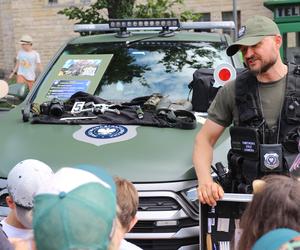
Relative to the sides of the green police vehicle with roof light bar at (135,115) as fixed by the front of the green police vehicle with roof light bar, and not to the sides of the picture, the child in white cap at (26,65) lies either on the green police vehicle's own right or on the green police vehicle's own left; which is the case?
on the green police vehicle's own right

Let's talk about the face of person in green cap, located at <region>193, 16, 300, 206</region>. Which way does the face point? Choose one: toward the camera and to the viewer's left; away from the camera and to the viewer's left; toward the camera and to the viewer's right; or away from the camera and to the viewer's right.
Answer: toward the camera and to the viewer's left

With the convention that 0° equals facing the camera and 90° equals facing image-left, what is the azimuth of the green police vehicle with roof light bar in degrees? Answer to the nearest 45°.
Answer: approximately 45°
